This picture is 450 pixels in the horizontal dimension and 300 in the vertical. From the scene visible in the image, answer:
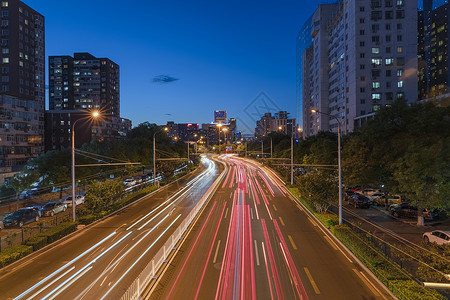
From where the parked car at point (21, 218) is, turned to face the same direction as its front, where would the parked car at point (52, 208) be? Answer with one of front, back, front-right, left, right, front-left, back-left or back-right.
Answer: back

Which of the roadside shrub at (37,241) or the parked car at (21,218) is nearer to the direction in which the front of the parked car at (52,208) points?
the parked car

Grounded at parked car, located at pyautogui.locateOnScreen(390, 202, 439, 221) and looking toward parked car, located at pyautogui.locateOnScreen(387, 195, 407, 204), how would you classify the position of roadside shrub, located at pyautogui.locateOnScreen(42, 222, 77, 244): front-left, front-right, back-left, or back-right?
back-left

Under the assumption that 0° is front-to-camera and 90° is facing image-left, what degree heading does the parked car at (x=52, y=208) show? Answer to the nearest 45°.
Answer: approximately 45°

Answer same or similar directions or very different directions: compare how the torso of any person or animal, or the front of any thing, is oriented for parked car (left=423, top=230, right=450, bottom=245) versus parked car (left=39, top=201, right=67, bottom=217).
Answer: very different directions
